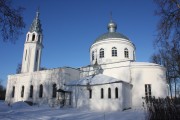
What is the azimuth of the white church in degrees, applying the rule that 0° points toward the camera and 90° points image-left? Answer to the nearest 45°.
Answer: approximately 135°
